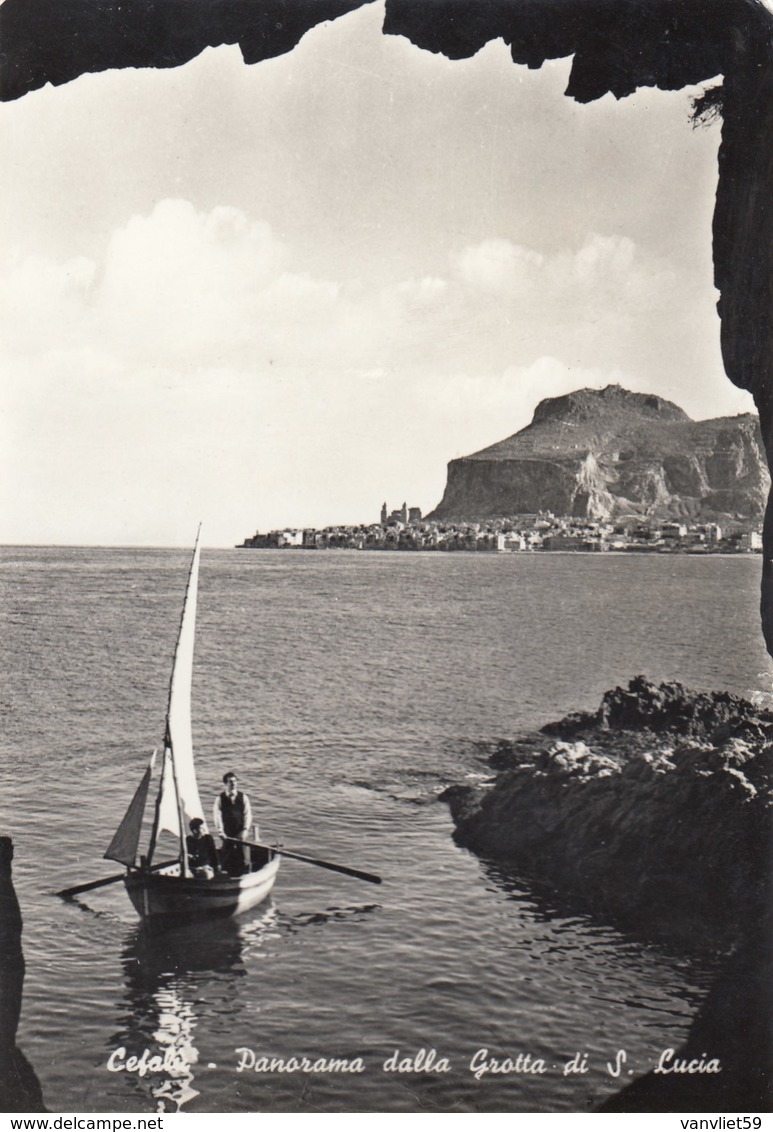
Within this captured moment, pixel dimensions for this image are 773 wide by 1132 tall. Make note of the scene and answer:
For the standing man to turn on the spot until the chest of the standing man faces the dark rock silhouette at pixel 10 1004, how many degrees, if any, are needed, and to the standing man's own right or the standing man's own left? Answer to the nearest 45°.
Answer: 0° — they already face it

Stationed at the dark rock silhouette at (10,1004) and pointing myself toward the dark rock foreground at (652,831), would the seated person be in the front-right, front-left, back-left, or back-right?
front-left

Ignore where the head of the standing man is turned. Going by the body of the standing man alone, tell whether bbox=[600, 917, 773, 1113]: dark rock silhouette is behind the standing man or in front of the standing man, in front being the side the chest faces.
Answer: in front

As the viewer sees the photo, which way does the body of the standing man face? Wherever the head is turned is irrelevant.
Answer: toward the camera
